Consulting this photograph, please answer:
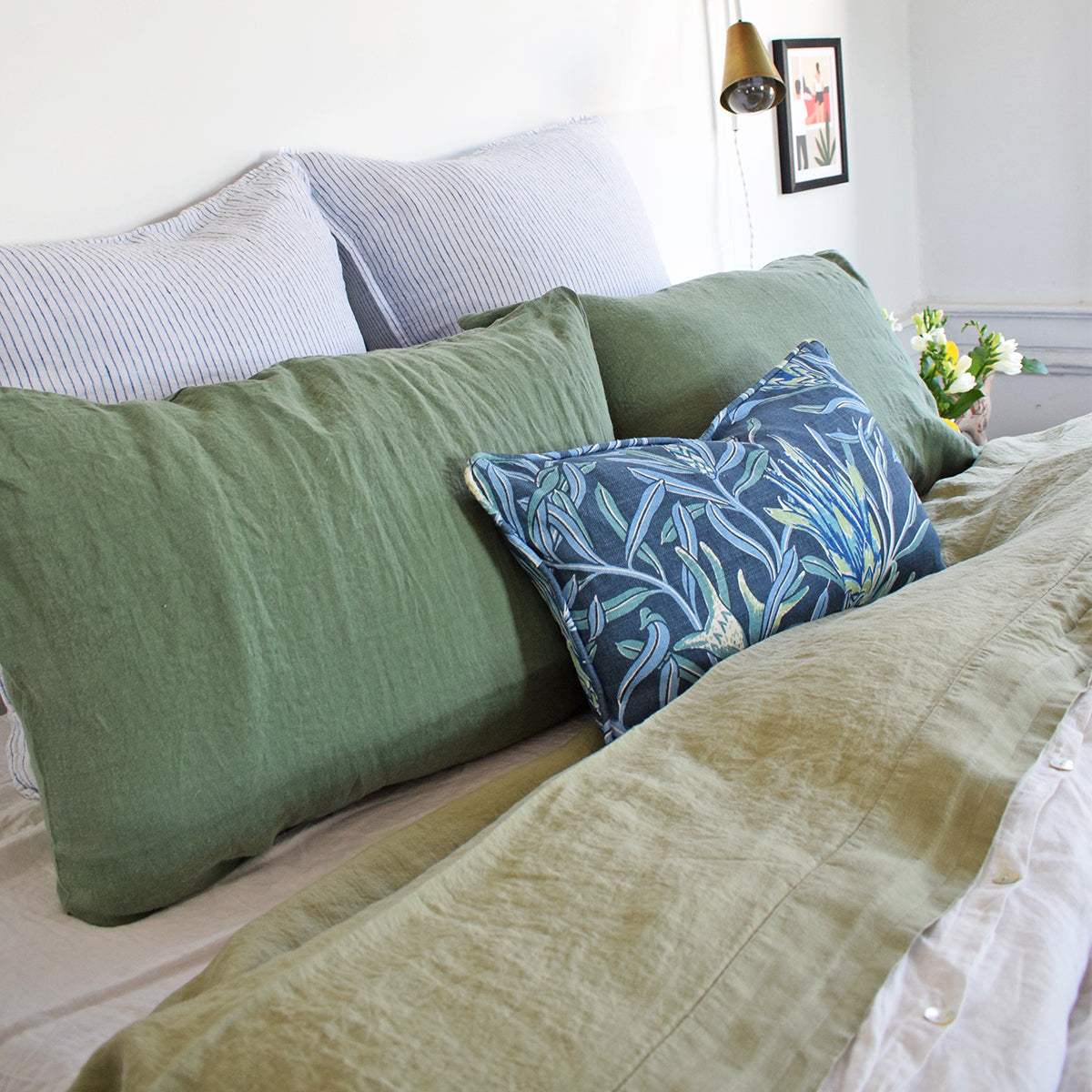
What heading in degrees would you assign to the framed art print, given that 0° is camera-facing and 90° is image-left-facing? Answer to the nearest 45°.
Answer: approximately 315°

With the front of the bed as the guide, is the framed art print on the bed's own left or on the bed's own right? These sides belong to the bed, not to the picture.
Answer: on the bed's own left

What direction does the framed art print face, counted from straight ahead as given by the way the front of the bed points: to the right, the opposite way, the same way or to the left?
the same way

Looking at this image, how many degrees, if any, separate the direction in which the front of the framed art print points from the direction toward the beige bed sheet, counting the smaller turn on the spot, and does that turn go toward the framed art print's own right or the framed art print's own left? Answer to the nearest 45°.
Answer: approximately 45° to the framed art print's own right

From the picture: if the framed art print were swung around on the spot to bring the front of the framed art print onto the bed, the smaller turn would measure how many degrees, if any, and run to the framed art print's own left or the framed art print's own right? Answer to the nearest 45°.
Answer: approximately 45° to the framed art print's own right

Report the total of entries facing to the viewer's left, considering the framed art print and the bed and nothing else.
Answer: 0

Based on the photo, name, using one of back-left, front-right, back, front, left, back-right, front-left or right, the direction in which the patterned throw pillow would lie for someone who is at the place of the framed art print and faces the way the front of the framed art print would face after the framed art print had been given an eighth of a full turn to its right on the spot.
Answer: front

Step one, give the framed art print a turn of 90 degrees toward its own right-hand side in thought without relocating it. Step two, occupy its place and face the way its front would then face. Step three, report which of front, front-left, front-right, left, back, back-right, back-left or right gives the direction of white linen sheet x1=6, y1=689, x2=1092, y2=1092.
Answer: front-left

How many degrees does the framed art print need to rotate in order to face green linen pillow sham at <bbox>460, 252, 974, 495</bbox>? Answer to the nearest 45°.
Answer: approximately 45° to its right
